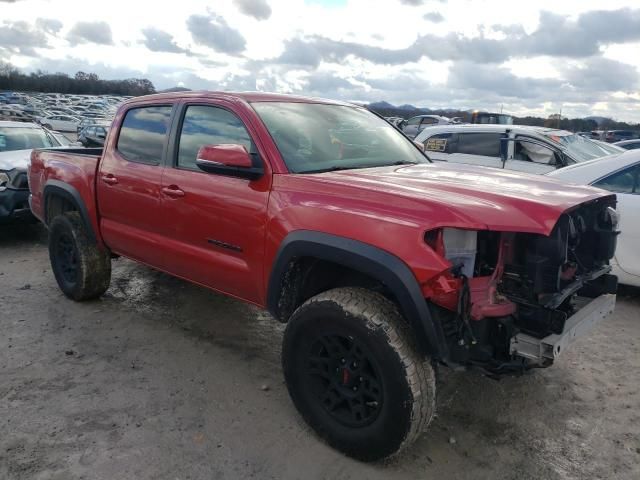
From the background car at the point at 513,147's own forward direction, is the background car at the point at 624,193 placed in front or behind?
in front

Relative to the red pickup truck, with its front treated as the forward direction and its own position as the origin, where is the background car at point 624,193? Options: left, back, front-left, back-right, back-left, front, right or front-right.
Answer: left

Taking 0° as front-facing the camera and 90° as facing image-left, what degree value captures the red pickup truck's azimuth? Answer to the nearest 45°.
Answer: approximately 315°

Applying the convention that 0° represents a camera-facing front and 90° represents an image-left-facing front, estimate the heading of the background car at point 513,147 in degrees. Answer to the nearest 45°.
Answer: approximately 315°

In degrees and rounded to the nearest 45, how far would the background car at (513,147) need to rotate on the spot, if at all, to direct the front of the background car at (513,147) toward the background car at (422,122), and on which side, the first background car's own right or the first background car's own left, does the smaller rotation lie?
approximately 135° to the first background car's own left
